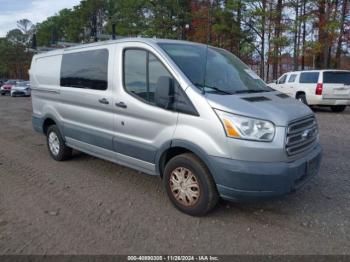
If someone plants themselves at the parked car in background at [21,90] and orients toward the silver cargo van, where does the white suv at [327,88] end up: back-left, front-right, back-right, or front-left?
front-left

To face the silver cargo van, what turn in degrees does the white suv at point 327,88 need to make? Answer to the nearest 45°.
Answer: approximately 135° to its left

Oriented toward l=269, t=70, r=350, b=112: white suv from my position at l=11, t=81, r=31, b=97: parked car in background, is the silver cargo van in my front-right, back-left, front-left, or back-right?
front-right

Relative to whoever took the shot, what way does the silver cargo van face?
facing the viewer and to the right of the viewer

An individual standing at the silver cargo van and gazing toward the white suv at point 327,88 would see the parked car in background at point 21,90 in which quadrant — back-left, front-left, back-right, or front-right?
front-left

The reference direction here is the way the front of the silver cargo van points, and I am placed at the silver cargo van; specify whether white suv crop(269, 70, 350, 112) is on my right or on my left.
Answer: on my left

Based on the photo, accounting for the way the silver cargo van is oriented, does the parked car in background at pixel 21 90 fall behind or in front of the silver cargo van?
behind

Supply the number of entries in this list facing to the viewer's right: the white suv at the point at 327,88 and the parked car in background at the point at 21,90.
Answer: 0

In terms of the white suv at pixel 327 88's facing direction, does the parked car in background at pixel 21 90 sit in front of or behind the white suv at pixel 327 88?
in front

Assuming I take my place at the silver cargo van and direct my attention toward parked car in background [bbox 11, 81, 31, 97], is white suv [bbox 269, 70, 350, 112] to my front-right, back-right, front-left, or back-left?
front-right

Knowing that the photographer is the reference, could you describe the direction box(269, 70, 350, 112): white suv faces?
facing away from the viewer and to the left of the viewer

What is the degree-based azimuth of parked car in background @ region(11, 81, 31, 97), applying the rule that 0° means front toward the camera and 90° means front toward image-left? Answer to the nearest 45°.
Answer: approximately 45°

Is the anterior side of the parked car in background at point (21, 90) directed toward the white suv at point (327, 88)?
no

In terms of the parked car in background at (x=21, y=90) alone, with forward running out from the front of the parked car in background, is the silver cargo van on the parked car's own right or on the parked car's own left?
on the parked car's own left

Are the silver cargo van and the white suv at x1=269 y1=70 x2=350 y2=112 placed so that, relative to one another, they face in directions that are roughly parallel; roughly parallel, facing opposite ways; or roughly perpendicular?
roughly parallel, facing opposite ways

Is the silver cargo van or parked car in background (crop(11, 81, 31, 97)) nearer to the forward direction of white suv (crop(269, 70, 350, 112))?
the parked car in background
